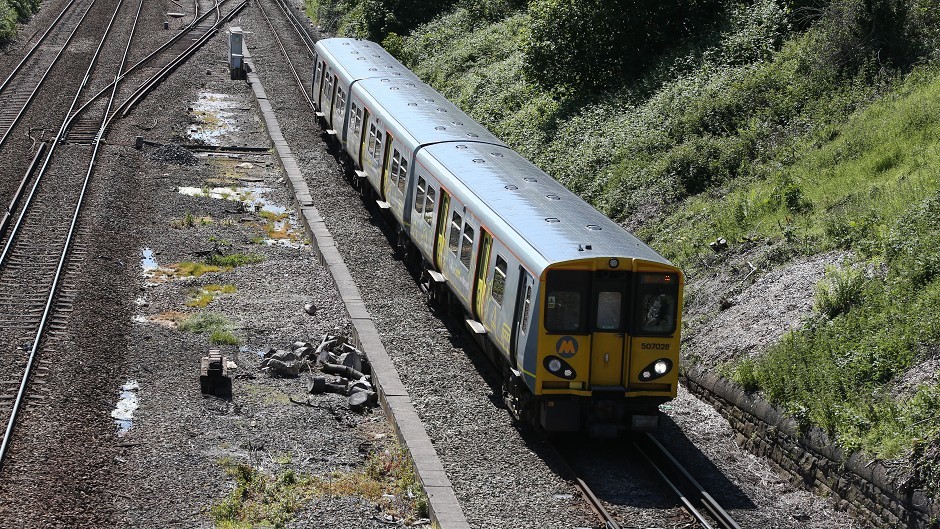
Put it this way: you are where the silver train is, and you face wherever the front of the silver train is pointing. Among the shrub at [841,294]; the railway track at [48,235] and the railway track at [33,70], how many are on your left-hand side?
1

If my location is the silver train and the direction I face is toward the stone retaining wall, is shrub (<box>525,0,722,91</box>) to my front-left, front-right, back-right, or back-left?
back-left

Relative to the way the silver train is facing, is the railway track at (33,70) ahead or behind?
behind

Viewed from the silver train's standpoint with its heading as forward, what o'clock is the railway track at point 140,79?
The railway track is roughly at 5 o'clock from the silver train.

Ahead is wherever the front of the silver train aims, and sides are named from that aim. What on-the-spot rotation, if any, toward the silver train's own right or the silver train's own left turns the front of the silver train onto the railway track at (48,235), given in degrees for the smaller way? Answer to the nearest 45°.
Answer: approximately 135° to the silver train's own right

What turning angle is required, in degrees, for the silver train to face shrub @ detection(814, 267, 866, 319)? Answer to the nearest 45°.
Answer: approximately 90° to its left

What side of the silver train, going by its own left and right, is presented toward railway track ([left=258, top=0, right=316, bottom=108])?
back

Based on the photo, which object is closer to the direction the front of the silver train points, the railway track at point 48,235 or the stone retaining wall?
the stone retaining wall

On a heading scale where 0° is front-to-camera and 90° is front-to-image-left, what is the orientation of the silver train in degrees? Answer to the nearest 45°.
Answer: approximately 0°

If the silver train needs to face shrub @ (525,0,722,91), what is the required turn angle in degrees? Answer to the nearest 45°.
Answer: approximately 180°
